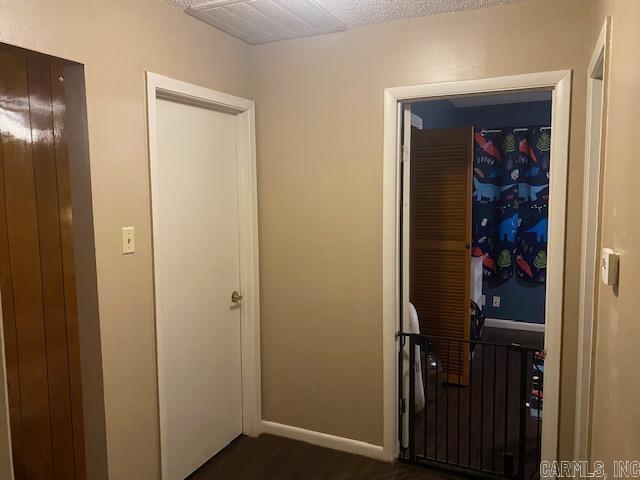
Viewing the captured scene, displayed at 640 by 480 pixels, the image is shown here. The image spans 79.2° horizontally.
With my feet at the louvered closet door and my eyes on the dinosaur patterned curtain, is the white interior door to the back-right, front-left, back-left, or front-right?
back-left

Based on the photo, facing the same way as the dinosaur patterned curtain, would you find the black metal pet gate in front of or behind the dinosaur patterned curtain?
in front

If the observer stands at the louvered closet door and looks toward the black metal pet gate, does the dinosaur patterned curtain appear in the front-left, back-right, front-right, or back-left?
back-left

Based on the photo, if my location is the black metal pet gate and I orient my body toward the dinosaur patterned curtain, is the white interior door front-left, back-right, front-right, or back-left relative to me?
back-left

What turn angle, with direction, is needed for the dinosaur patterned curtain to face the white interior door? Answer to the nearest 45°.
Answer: approximately 45° to its right

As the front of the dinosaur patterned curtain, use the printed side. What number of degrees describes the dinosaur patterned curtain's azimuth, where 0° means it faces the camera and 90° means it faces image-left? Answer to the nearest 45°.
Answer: approximately 0°

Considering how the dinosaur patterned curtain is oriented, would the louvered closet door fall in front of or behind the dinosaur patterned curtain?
in front
